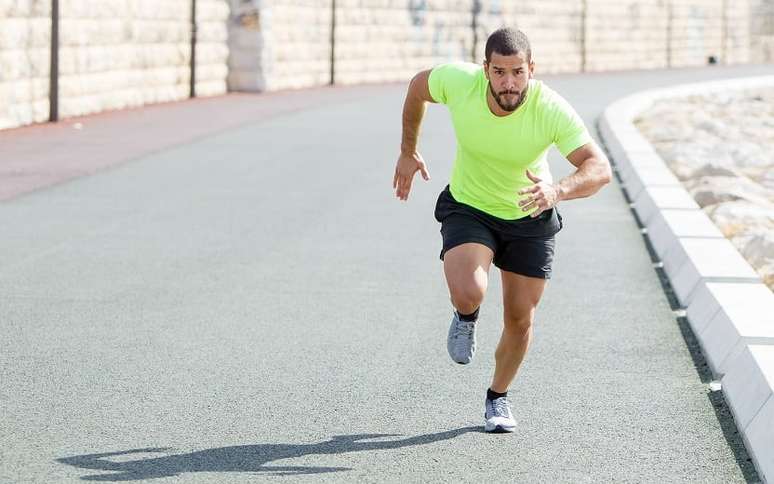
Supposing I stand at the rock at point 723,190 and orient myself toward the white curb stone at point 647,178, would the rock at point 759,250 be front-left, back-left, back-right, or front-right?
back-left

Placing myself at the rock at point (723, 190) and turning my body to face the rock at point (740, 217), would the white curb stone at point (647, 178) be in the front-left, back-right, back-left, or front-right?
back-right

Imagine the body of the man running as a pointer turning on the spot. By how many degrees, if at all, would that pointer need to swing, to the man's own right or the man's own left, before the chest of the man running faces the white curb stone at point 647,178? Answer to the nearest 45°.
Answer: approximately 180°

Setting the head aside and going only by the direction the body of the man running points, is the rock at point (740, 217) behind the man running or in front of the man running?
behind

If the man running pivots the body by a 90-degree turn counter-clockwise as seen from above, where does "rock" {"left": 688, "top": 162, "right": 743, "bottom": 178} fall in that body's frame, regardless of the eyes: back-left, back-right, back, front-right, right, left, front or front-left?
left

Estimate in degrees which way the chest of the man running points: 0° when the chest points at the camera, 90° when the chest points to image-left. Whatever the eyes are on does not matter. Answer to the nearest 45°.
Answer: approximately 0°

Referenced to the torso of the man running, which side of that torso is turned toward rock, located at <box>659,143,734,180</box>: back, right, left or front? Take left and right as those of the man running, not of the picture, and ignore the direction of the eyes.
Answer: back

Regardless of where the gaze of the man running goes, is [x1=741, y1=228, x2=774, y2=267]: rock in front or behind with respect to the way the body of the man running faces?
behind

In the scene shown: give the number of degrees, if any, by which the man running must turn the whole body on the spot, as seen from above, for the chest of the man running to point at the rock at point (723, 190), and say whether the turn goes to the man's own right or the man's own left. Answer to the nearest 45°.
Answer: approximately 180°
